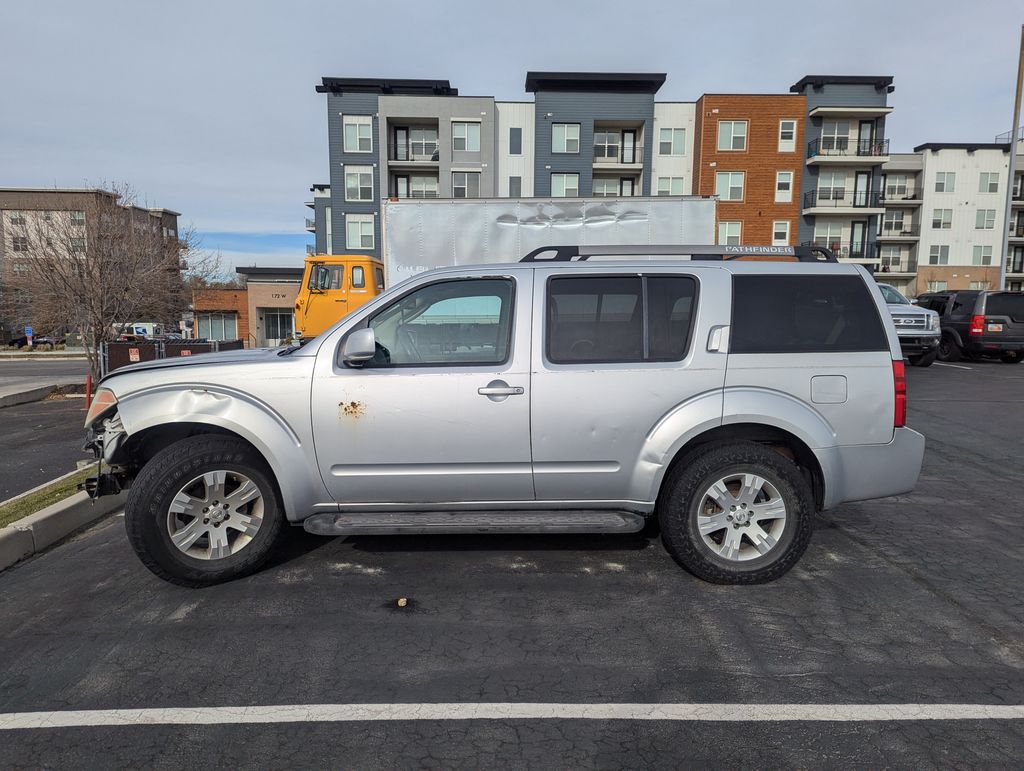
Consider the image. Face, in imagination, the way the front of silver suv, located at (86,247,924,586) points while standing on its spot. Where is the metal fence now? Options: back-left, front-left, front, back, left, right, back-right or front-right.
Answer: front-right

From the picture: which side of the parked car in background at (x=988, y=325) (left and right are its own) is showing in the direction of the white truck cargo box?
left

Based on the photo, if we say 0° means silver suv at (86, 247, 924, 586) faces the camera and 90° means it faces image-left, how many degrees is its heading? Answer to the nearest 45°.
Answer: approximately 90°

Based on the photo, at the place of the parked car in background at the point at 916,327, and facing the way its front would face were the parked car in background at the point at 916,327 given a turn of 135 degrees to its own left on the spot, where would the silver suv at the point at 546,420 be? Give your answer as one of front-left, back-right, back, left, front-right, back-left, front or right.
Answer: back

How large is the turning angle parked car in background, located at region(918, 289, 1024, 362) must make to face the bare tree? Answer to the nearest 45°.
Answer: approximately 90° to its left

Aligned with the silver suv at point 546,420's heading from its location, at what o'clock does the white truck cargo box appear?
The white truck cargo box is roughly at 3 o'clock from the silver suv.

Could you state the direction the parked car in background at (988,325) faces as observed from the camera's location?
facing away from the viewer and to the left of the viewer

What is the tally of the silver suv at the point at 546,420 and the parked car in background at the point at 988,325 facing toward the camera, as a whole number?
0

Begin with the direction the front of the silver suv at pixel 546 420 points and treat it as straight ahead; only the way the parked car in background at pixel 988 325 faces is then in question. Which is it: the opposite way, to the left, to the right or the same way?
to the right

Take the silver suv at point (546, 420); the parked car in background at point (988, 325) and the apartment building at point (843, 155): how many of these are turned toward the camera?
1

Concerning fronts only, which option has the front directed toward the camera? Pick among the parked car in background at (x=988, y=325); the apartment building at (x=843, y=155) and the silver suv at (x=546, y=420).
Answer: the apartment building

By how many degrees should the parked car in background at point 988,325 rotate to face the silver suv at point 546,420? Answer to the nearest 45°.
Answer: approximately 135° to its left

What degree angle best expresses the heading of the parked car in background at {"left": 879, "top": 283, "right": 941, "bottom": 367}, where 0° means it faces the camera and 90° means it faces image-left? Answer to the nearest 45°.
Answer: approximately 315°

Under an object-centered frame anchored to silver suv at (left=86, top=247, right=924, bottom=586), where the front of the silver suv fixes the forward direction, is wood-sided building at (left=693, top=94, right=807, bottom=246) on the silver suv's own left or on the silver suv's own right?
on the silver suv's own right
